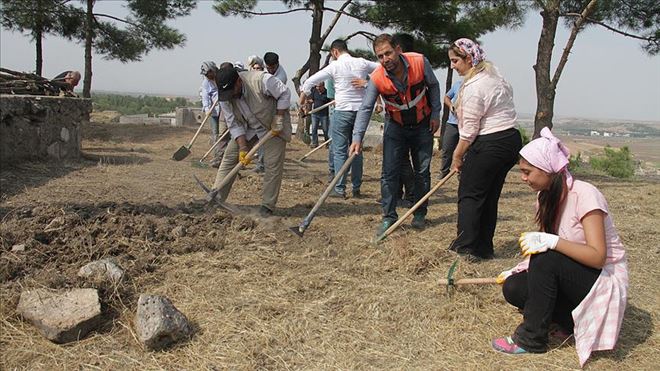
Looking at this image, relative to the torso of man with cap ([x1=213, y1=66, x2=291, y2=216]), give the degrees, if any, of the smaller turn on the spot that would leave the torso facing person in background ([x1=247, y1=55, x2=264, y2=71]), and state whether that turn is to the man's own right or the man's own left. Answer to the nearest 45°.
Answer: approximately 135° to the man's own right

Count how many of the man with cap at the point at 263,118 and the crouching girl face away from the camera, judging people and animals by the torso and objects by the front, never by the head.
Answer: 0

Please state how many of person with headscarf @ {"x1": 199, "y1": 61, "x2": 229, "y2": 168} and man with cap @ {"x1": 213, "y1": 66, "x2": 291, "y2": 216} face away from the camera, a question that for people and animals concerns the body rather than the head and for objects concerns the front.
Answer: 0

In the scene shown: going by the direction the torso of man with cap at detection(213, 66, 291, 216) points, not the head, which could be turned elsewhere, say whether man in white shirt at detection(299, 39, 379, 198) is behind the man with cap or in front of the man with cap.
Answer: behind

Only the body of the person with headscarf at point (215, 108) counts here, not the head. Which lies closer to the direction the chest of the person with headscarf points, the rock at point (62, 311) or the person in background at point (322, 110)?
the rock

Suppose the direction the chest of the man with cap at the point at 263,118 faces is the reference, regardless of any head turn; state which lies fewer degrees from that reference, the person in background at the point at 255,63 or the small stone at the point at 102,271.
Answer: the small stone

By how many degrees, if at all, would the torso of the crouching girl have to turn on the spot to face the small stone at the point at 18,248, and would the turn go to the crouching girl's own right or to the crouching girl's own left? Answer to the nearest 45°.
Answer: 0° — they already face it

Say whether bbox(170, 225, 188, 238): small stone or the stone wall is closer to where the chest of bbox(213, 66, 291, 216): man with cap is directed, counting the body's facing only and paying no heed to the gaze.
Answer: the small stone

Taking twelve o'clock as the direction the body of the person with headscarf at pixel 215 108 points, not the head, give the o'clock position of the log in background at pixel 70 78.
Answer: The log in background is roughly at 2 o'clock from the person with headscarf.

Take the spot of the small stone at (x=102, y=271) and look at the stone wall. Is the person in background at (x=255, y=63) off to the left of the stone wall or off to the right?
right

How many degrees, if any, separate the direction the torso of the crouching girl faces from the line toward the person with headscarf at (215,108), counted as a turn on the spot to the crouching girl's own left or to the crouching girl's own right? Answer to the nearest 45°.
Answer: approximately 45° to the crouching girl's own right

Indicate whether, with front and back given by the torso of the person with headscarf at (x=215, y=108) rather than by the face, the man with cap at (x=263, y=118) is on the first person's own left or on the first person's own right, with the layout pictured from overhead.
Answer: on the first person's own left

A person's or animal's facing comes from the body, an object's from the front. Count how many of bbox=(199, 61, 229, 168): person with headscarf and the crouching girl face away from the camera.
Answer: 0

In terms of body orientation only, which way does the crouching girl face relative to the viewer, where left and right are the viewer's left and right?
facing to the left of the viewer
